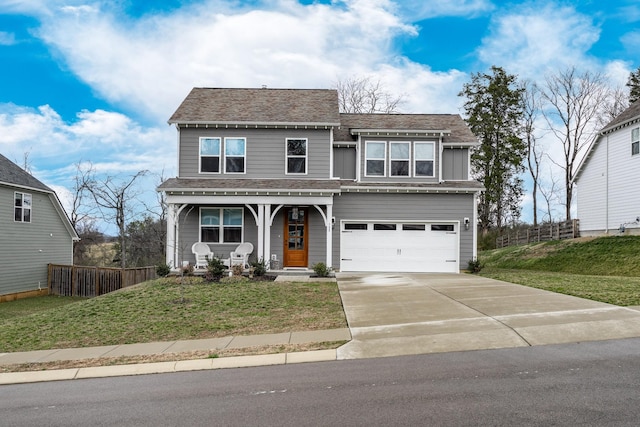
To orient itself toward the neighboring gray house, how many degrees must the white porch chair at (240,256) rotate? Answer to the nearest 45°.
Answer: approximately 90° to its right

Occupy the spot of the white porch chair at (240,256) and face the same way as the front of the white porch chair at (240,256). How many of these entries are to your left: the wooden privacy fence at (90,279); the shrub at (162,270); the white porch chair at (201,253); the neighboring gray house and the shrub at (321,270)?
1

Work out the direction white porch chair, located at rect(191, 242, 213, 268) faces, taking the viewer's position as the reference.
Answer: facing the viewer and to the right of the viewer

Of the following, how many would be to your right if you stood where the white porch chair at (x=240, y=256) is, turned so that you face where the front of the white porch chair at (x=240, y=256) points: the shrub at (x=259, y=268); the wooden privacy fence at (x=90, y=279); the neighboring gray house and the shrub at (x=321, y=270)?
2

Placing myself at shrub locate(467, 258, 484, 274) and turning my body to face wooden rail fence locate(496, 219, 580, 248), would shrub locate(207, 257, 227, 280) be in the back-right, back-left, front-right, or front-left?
back-left

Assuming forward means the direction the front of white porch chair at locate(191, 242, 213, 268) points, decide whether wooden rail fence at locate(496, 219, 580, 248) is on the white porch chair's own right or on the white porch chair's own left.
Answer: on the white porch chair's own left

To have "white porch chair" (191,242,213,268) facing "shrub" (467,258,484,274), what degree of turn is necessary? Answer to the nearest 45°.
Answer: approximately 45° to its left

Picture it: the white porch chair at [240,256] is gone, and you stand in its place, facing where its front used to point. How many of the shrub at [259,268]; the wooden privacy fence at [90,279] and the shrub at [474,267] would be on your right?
1

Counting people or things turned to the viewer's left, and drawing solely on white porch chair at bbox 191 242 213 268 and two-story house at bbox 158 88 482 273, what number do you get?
0

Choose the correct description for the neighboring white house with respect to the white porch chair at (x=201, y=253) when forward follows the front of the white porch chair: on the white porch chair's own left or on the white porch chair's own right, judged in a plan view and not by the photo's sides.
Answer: on the white porch chair's own left

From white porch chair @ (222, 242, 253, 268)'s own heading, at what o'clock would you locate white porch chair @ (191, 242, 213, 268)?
white porch chair @ (191, 242, 213, 268) is roughly at 2 o'clock from white porch chair @ (222, 242, 253, 268).

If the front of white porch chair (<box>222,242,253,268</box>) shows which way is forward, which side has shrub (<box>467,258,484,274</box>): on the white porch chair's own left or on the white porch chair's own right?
on the white porch chair's own left

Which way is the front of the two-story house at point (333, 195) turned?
toward the camera

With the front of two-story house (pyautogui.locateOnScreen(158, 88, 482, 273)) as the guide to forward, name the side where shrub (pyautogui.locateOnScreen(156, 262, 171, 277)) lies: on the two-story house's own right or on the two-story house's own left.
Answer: on the two-story house's own right

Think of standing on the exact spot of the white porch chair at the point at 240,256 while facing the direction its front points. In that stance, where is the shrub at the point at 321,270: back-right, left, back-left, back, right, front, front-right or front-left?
left

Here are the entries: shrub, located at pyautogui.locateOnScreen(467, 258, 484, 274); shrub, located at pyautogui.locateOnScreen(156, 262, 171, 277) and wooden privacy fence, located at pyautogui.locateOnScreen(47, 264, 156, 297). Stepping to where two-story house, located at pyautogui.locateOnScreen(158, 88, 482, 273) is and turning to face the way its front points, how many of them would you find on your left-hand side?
1

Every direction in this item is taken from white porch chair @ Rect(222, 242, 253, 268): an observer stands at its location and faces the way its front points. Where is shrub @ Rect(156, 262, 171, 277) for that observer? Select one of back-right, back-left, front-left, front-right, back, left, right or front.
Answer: front-right

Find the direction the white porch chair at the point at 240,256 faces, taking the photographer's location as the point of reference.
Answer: facing the viewer and to the left of the viewer

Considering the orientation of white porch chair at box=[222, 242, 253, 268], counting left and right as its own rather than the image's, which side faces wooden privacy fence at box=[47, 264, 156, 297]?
right
